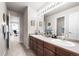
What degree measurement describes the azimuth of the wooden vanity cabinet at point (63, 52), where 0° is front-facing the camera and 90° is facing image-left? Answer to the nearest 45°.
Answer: approximately 45°
